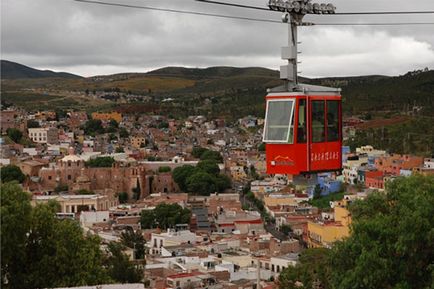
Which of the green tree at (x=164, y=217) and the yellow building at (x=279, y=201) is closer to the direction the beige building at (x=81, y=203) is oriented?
the green tree

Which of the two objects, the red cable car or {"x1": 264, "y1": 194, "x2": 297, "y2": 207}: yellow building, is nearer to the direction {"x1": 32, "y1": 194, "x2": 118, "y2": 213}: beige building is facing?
the red cable car

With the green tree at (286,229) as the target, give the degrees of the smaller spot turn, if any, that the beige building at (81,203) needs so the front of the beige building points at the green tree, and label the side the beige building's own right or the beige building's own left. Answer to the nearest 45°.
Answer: approximately 45° to the beige building's own left

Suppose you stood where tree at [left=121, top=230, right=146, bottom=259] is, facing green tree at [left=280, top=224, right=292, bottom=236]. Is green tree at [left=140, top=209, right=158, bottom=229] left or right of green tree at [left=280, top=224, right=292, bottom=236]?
left

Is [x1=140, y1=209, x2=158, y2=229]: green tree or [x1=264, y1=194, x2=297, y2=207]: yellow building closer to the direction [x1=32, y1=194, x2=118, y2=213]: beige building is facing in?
the green tree

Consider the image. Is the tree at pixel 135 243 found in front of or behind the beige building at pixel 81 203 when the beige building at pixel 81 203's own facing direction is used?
in front

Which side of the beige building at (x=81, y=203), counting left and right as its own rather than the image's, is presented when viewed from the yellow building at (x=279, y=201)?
left

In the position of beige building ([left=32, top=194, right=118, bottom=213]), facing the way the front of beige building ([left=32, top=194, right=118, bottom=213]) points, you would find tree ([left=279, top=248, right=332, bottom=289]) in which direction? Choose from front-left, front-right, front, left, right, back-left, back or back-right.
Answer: front

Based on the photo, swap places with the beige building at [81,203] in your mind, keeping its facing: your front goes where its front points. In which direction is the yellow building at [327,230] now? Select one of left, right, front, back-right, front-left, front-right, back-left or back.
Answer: front-left

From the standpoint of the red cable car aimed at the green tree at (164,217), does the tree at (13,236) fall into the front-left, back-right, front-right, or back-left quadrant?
front-left

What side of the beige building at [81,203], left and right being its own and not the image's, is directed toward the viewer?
front

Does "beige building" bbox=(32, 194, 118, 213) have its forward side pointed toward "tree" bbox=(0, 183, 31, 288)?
yes

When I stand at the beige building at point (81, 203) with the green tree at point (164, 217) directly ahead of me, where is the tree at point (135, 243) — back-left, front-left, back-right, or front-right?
front-right

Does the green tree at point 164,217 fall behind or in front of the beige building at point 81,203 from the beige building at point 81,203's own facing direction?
in front
